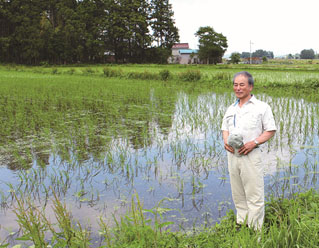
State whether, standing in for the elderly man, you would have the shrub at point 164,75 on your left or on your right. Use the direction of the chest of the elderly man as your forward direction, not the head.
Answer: on your right

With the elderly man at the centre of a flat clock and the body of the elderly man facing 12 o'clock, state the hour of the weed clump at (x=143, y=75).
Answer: The weed clump is roughly at 4 o'clock from the elderly man.

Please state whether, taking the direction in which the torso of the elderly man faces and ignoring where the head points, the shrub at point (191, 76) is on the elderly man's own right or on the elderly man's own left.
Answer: on the elderly man's own right

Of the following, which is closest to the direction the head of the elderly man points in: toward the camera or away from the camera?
toward the camera

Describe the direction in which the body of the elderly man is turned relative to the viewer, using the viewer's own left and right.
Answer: facing the viewer and to the left of the viewer

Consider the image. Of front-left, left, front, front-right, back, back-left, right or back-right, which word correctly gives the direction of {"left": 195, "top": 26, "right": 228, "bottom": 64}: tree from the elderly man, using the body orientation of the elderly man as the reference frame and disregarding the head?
back-right

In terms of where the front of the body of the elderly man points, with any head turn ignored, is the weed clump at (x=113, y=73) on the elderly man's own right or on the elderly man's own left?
on the elderly man's own right

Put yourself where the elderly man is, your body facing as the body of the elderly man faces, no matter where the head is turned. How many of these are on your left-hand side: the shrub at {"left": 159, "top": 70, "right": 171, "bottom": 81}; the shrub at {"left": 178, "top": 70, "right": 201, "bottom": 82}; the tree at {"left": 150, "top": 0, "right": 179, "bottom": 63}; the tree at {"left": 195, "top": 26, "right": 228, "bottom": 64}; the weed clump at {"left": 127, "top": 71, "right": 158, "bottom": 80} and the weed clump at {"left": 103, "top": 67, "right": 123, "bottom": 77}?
0

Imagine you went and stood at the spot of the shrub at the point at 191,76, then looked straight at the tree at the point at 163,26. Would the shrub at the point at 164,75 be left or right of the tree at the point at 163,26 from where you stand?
left
